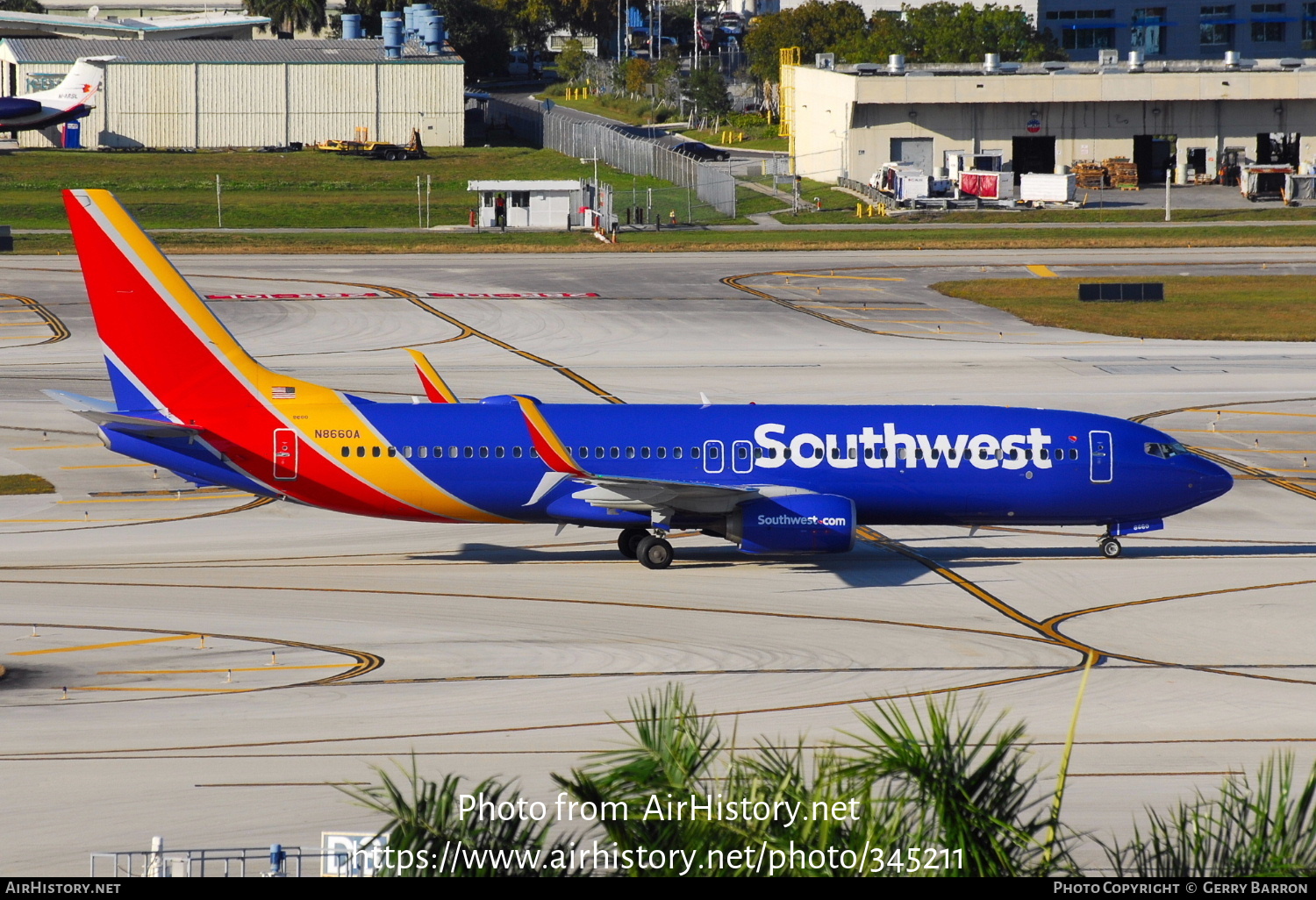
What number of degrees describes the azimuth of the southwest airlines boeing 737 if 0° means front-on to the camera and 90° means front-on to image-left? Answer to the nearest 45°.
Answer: approximately 270°

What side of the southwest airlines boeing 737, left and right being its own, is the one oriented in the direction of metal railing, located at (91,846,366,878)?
right
